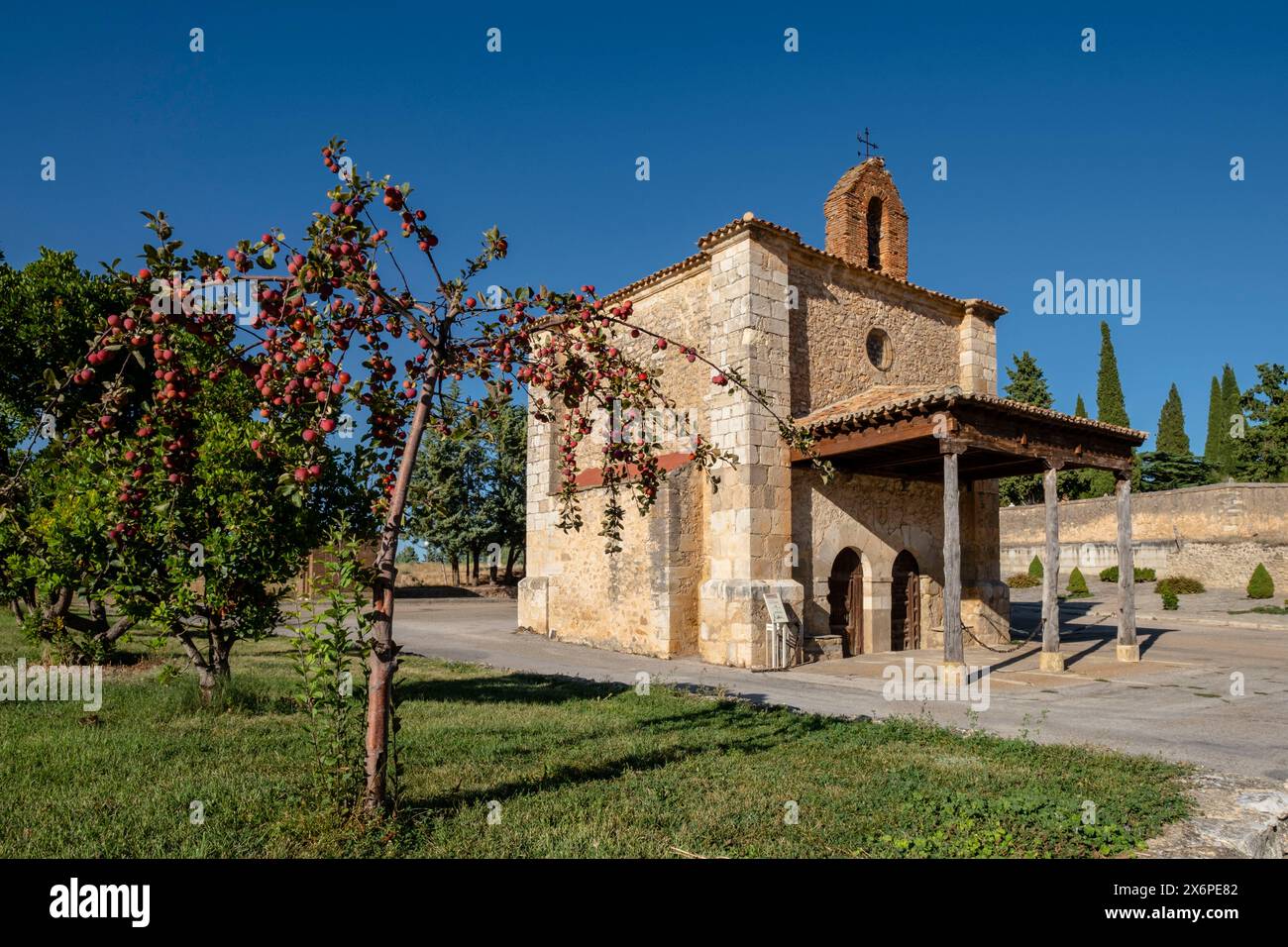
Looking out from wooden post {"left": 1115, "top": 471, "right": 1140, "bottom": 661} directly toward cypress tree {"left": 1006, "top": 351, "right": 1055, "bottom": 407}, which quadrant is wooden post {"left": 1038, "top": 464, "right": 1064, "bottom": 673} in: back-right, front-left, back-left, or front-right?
back-left

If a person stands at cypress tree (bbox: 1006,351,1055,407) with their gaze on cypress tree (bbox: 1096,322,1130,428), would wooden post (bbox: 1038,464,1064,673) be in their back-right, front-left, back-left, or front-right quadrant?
back-right

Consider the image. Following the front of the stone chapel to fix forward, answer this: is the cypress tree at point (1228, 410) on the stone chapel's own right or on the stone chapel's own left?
on the stone chapel's own left

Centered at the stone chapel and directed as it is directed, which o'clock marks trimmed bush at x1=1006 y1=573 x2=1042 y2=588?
The trimmed bush is roughly at 8 o'clock from the stone chapel.

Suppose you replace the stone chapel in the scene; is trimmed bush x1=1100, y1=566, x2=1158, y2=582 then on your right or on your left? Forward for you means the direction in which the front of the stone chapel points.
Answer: on your left

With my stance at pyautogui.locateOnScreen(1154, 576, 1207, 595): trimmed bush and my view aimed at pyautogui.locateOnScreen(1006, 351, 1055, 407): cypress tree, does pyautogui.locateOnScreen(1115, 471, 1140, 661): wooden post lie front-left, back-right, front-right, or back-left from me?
back-left

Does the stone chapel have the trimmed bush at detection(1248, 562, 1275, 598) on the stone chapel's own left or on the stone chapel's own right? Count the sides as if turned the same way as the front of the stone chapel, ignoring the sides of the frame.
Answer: on the stone chapel's own left

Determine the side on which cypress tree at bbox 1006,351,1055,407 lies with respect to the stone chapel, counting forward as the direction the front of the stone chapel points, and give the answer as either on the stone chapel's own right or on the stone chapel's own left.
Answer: on the stone chapel's own left

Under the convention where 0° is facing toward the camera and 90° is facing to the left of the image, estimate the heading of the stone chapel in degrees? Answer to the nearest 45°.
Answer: approximately 315°
